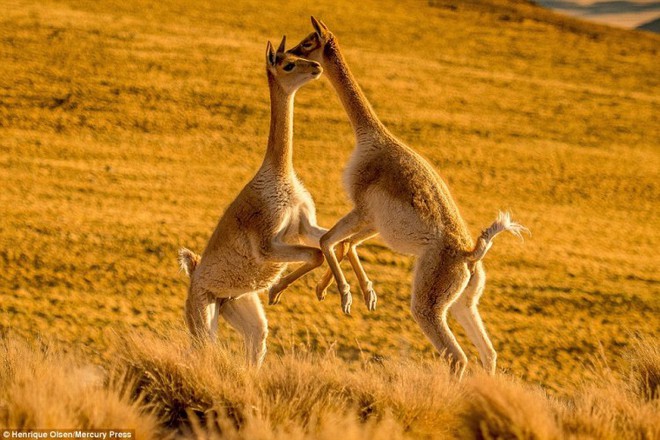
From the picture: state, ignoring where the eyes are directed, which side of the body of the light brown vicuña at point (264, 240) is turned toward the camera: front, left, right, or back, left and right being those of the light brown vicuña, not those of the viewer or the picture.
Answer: right

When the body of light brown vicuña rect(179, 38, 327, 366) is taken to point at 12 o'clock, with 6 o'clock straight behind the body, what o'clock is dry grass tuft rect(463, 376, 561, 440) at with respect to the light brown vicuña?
The dry grass tuft is roughly at 1 o'clock from the light brown vicuña.
